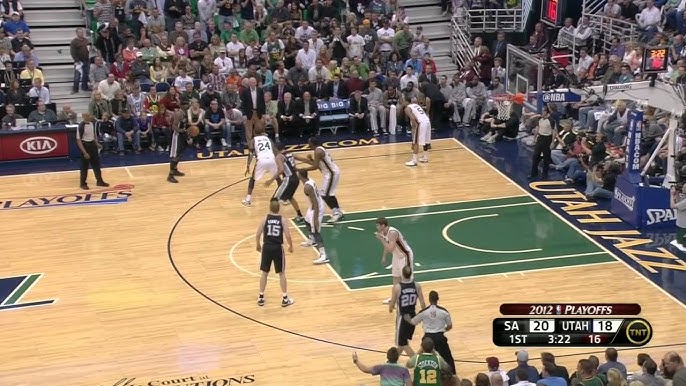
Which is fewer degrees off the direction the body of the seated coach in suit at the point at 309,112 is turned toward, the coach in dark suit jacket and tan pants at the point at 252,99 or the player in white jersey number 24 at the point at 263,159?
the player in white jersey number 24

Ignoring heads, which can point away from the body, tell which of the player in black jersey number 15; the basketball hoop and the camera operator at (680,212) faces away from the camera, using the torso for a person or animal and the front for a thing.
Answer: the player in black jersey number 15

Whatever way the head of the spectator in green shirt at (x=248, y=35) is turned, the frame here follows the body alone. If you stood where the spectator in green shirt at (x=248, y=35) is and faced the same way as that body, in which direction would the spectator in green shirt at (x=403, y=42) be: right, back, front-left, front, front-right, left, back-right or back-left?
left

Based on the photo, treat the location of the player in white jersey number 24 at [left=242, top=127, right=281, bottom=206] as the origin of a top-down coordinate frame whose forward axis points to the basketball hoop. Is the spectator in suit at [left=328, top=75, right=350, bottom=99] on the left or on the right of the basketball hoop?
left

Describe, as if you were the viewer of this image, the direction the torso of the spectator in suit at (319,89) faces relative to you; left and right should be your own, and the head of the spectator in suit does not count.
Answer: facing the viewer

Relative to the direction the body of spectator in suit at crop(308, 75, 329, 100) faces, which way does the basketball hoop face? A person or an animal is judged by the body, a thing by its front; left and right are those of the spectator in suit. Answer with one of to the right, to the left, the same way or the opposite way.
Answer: to the right

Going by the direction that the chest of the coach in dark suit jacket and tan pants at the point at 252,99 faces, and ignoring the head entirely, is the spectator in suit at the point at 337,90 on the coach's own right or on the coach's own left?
on the coach's own left

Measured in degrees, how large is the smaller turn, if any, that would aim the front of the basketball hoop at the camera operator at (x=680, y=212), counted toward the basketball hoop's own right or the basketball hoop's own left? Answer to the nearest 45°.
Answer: approximately 135° to the basketball hoop's own left

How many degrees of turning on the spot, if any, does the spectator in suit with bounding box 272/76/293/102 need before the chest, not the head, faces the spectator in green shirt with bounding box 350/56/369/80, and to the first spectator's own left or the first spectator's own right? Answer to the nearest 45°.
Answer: approximately 135° to the first spectator's own left

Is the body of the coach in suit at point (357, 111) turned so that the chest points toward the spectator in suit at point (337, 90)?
no

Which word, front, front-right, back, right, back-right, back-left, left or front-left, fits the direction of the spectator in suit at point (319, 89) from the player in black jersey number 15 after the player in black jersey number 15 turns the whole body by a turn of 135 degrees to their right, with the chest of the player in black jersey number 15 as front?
back-left

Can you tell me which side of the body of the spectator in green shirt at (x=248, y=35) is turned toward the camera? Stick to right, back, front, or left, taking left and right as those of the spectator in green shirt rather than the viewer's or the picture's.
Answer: front

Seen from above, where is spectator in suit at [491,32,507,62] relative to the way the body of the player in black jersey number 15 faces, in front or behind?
in front

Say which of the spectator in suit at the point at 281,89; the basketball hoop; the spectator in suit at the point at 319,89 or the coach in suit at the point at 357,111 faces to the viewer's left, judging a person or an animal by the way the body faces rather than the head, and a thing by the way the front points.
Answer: the basketball hoop

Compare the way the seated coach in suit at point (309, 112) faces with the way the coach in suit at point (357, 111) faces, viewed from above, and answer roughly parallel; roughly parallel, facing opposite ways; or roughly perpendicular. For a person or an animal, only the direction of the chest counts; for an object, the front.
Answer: roughly parallel

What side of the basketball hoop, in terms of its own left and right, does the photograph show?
left

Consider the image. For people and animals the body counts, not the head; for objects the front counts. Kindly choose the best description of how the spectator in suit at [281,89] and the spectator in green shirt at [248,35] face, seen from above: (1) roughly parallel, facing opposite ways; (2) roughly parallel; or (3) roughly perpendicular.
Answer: roughly parallel

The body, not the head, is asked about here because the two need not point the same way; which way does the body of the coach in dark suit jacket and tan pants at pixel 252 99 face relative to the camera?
toward the camera

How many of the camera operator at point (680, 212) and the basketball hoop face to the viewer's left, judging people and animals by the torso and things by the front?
2
